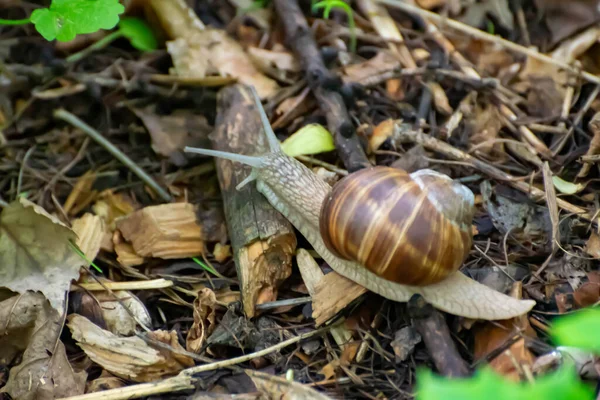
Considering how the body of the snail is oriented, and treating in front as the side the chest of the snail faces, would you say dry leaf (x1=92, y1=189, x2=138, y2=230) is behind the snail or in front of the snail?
in front

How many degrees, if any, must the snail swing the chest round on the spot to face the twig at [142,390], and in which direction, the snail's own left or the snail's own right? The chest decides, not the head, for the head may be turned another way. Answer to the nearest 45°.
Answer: approximately 45° to the snail's own left

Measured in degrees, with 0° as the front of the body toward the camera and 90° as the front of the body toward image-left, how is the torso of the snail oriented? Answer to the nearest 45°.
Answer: approximately 90°

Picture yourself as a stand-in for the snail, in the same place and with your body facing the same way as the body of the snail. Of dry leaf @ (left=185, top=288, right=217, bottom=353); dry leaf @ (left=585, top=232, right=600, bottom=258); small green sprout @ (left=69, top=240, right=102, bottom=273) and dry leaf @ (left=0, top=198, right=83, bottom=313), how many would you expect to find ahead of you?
3

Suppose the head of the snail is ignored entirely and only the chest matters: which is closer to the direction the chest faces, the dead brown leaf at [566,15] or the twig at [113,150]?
the twig

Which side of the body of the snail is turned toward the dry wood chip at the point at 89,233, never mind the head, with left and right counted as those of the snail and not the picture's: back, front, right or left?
front
